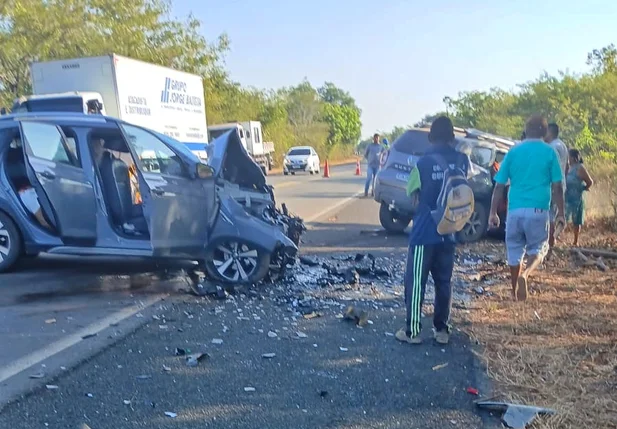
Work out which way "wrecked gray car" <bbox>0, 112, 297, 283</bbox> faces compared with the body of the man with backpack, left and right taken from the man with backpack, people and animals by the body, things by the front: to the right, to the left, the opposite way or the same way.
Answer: to the right

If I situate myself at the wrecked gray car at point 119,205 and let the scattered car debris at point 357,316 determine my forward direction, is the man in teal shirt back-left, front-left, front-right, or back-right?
front-left

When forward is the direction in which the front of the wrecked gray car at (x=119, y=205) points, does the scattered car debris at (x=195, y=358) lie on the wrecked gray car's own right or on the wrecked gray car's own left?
on the wrecked gray car's own right

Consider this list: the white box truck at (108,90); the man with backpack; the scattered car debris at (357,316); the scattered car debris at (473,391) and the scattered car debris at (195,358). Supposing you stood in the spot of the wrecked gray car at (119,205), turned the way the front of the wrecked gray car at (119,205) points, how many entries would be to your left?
1

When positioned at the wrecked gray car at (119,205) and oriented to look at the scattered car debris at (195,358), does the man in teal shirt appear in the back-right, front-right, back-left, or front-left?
front-left

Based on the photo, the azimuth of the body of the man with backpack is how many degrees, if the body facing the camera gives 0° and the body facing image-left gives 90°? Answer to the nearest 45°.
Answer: approximately 135°

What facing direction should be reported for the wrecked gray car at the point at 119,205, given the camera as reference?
facing to the right of the viewer

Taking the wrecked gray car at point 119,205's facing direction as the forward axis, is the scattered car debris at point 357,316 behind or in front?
in front

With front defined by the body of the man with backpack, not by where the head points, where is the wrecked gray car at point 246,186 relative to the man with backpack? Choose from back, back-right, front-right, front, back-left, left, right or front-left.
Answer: front

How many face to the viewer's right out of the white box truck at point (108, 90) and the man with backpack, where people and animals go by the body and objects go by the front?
0

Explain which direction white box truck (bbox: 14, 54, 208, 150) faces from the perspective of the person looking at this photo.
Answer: facing the viewer and to the left of the viewer

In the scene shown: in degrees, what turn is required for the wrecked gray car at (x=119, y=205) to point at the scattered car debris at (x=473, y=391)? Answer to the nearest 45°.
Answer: approximately 45° to its right

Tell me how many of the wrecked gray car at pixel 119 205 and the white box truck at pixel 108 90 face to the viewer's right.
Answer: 1

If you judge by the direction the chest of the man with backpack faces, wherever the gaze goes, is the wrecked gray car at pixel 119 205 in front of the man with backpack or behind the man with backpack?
in front

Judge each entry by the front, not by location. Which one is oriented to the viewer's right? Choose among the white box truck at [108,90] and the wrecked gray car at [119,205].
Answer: the wrecked gray car
